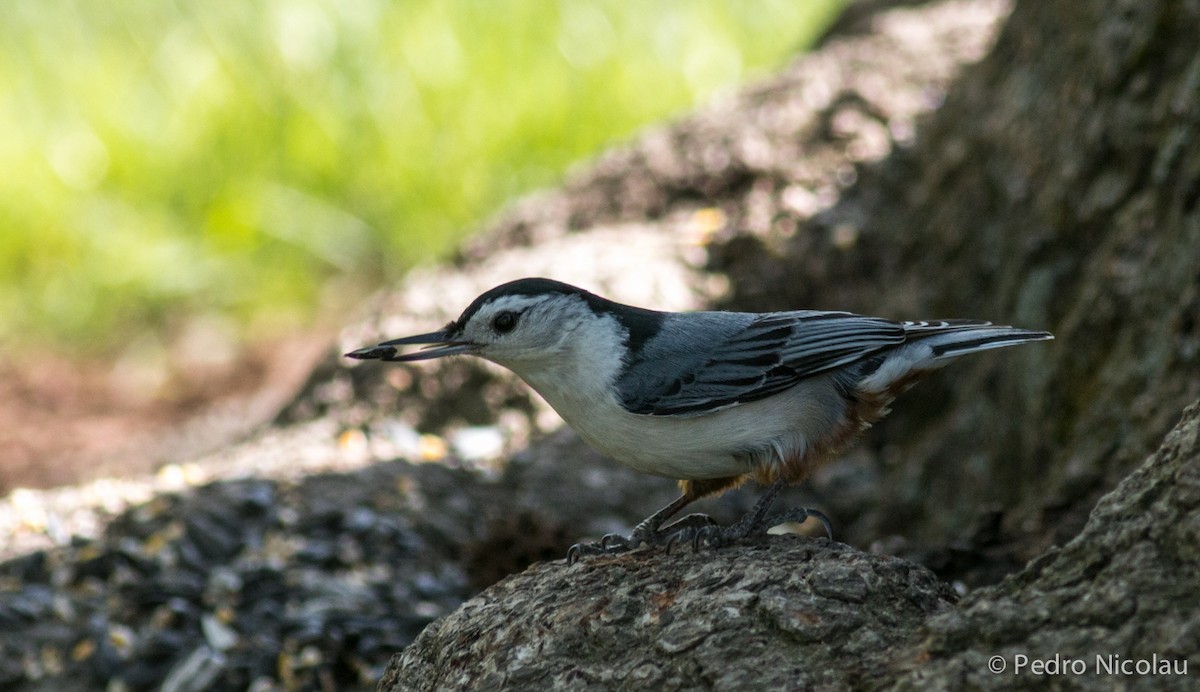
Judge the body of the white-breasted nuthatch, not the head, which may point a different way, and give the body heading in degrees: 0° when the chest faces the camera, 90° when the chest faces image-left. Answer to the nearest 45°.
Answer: approximately 90°
